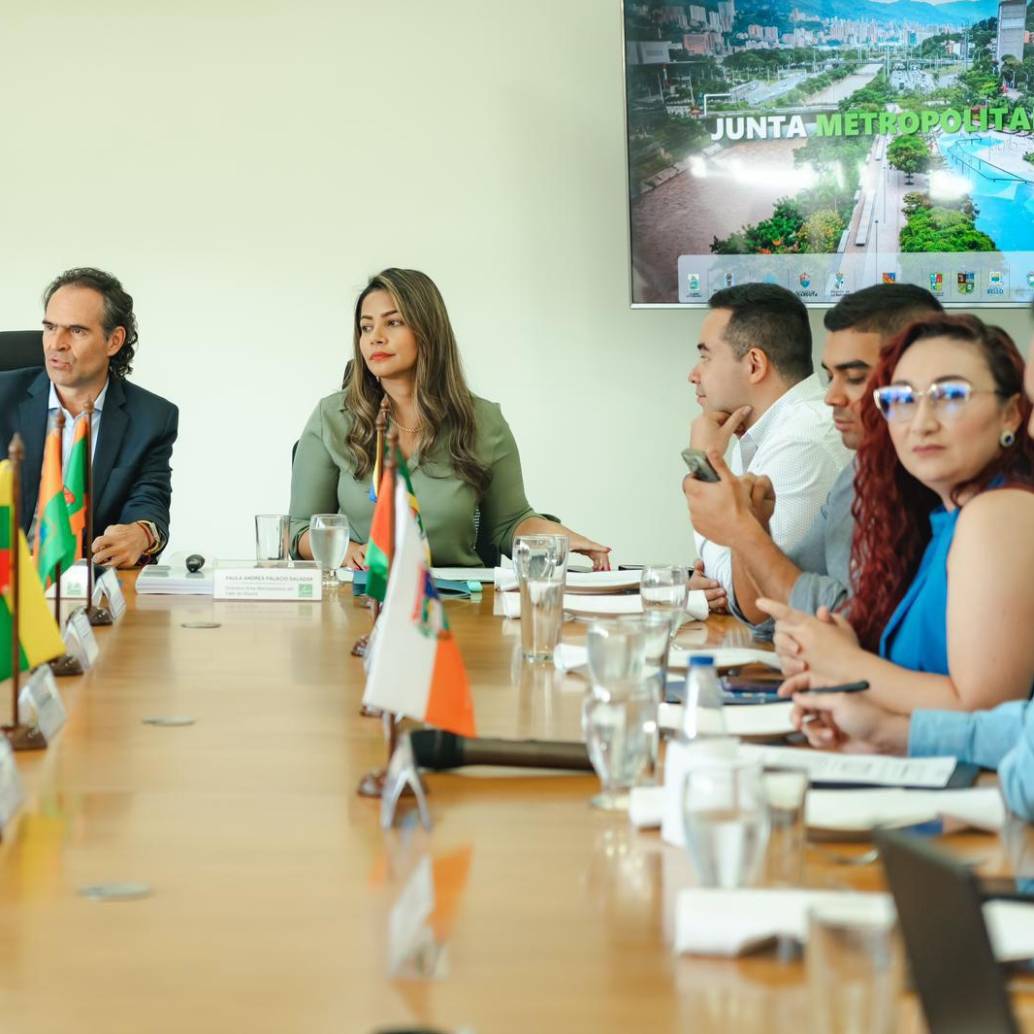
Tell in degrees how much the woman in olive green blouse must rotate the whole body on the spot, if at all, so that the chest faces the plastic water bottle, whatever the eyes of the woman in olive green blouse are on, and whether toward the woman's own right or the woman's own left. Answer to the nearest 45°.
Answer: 0° — they already face it

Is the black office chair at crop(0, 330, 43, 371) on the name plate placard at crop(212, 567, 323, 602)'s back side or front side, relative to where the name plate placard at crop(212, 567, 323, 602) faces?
on the back side

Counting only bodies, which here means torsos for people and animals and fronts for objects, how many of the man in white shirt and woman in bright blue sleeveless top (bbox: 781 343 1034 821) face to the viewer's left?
2

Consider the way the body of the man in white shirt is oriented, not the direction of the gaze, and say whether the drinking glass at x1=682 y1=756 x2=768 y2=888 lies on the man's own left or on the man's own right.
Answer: on the man's own left

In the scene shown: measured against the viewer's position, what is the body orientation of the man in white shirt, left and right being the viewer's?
facing to the left of the viewer

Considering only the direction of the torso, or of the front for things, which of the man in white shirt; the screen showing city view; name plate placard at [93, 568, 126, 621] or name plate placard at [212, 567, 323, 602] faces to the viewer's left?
the man in white shirt

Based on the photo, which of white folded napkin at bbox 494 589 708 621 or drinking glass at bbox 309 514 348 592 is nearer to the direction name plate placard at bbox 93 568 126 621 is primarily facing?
the white folded napkin

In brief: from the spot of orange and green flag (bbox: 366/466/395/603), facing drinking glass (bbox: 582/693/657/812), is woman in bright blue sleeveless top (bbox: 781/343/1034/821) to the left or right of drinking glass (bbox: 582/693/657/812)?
left
